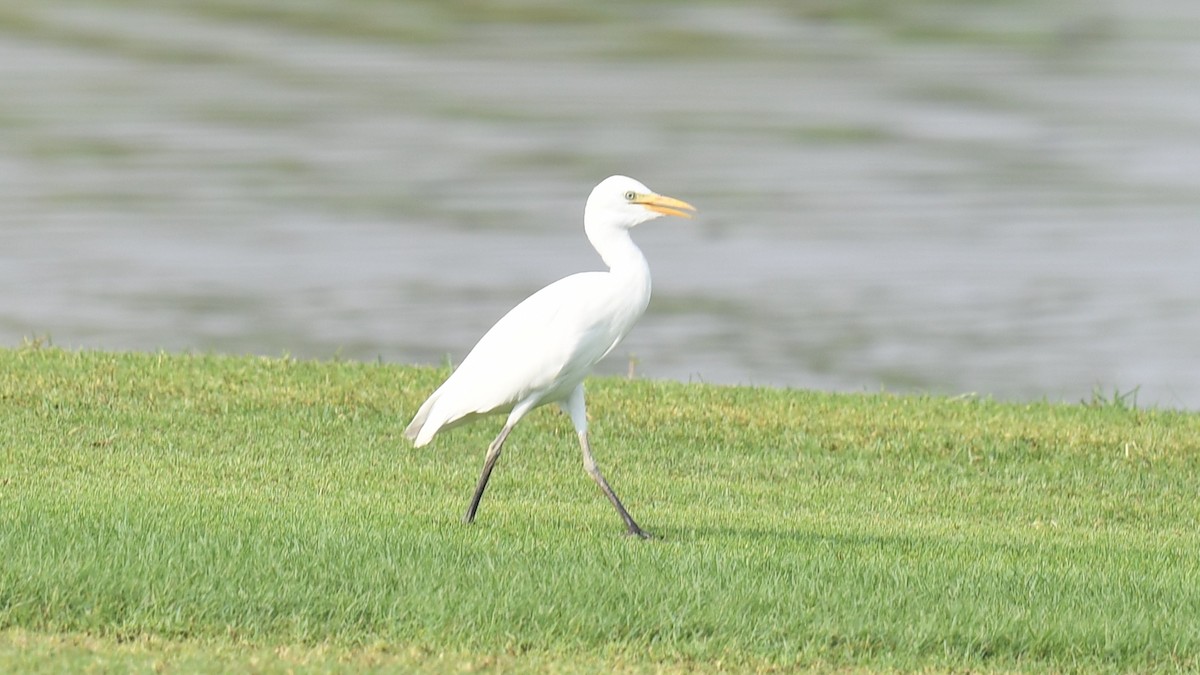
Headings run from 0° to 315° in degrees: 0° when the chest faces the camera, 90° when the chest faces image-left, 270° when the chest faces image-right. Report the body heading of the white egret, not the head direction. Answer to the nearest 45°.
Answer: approximately 270°
